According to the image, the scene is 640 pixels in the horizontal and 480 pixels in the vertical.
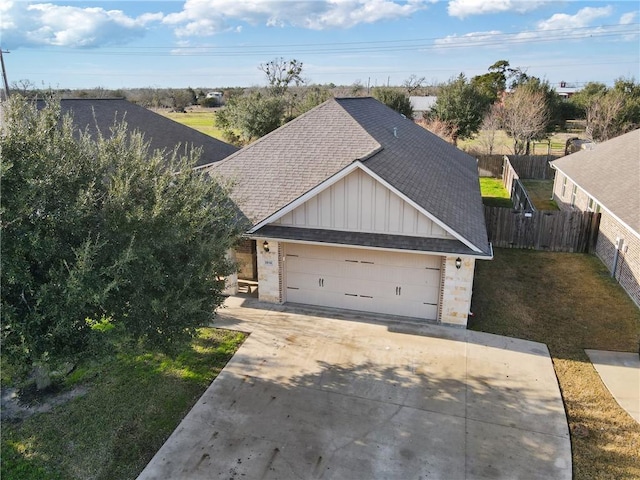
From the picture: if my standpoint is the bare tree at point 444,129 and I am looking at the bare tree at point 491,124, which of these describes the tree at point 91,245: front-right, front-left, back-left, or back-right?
back-right

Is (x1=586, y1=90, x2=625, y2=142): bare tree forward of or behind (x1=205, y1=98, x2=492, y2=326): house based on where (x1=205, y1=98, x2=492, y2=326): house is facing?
behind

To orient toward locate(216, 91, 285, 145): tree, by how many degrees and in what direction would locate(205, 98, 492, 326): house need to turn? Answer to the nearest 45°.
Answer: approximately 180°

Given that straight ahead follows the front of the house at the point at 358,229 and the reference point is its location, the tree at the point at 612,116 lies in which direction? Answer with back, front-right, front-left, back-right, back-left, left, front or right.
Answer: back-left

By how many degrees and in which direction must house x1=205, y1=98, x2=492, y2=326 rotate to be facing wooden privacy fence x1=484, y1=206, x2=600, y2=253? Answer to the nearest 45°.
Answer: approximately 135° to its left

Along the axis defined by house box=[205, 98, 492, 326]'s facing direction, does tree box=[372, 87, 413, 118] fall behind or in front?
behind

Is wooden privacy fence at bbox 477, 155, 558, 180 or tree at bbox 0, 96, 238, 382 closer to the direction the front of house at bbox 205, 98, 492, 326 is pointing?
the tree

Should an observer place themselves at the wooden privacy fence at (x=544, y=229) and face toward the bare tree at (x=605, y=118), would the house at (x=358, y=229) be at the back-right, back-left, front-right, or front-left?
back-left

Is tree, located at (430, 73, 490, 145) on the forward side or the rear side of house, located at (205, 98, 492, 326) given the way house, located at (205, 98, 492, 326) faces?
on the rear side

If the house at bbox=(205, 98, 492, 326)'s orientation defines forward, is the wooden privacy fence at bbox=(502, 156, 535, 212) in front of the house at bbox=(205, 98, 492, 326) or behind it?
behind

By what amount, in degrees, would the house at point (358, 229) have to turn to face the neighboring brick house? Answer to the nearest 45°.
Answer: approximately 135° to its left

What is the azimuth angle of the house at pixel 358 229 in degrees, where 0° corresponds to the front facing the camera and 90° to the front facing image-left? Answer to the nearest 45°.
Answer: approximately 0°

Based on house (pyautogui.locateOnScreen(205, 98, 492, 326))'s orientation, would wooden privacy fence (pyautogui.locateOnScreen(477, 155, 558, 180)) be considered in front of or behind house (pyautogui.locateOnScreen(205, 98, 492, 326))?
behind
